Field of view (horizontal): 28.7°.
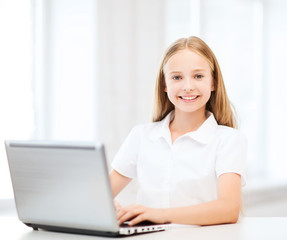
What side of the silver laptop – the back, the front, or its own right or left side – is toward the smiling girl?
front

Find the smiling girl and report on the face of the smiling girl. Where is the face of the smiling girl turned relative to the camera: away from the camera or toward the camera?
toward the camera

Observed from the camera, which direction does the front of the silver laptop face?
facing away from the viewer and to the right of the viewer
